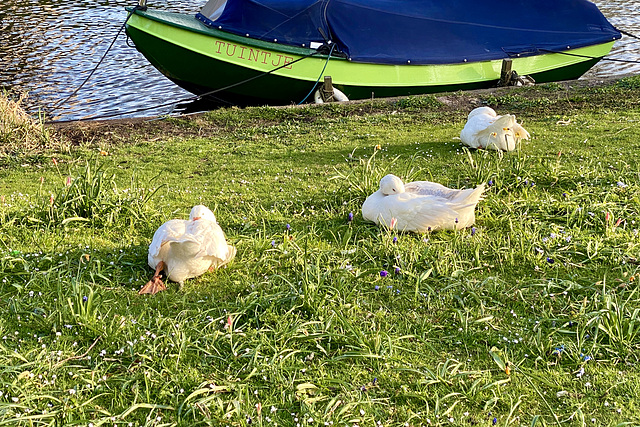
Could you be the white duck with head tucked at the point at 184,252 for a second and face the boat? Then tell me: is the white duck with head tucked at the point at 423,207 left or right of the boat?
right

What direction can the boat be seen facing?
to the viewer's left

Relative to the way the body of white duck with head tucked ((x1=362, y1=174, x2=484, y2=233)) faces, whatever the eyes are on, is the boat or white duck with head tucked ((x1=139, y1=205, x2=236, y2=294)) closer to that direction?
the white duck with head tucked

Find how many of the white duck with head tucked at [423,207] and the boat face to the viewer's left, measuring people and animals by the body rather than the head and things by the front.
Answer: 2

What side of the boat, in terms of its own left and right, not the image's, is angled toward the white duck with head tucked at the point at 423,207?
left

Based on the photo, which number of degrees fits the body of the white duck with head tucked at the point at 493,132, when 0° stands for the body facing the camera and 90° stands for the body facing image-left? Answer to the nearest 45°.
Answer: approximately 135°

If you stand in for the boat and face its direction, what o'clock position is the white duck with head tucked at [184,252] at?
The white duck with head tucked is roughly at 9 o'clock from the boat.

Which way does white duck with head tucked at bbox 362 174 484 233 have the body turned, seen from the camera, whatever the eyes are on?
to the viewer's left

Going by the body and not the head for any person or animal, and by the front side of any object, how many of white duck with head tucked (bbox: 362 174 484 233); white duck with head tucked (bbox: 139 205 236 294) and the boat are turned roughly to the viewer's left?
2

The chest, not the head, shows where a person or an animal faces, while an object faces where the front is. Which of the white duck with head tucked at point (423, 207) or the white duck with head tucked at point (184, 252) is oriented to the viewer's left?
the white duck with head tucked at point (423, 207)

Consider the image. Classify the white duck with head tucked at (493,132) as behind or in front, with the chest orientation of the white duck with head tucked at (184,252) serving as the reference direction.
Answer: in front
